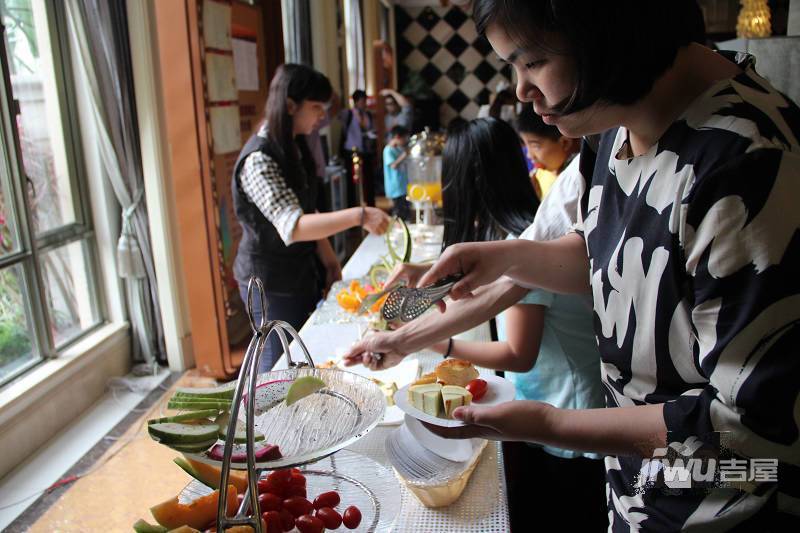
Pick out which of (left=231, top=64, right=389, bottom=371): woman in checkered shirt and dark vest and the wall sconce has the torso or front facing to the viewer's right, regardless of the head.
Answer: the woman in checkered shirt and dark vest

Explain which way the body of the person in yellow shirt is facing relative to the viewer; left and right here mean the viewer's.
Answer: facing the viewer and to the left of the viewer

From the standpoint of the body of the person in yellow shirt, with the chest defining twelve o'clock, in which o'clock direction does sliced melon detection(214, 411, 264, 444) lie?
The sliced melon is roughly at 11 o'clock from the person in yellow shirt.

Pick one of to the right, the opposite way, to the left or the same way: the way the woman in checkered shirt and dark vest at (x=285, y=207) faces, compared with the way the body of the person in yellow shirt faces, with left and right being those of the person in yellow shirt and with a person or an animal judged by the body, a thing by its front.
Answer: the opposite way

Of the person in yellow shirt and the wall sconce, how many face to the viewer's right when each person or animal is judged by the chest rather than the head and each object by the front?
0

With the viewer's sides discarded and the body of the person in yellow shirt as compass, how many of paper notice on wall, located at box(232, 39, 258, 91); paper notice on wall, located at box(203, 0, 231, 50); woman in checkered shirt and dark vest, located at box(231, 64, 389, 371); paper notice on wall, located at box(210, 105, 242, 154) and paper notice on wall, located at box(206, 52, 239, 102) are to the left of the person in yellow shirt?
0

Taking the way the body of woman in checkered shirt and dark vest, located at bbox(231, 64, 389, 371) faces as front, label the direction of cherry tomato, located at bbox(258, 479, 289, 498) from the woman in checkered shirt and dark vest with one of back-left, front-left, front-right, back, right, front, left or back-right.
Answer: right

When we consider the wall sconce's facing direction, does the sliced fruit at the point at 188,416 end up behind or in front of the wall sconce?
in front

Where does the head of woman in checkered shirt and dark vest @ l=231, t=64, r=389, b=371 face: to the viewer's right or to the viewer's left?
to the viewer's right

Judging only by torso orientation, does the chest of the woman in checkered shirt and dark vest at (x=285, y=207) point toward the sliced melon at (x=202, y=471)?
no

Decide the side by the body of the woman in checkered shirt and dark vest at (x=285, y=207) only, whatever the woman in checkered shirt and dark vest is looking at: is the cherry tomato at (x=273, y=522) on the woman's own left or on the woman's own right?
on the woman's own right

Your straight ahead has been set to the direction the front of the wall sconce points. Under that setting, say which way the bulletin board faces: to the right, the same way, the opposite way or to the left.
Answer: to the left

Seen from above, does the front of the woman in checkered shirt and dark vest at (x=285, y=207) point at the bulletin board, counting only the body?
no

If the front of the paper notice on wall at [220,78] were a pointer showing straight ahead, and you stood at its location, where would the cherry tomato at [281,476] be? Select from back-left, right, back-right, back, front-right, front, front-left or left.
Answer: front-right

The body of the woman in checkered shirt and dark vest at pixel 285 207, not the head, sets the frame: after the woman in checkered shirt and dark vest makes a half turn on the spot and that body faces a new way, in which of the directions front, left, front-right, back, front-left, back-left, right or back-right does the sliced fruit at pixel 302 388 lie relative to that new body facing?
left

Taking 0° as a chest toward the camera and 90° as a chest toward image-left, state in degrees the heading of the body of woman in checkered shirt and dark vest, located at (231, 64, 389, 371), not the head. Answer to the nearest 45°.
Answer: approximately 270°

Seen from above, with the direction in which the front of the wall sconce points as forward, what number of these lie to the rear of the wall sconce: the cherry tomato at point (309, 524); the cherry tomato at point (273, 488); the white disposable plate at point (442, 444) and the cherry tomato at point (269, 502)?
0

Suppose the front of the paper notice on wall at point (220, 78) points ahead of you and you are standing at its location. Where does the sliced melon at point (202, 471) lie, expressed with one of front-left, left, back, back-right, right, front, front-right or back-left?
front-right
